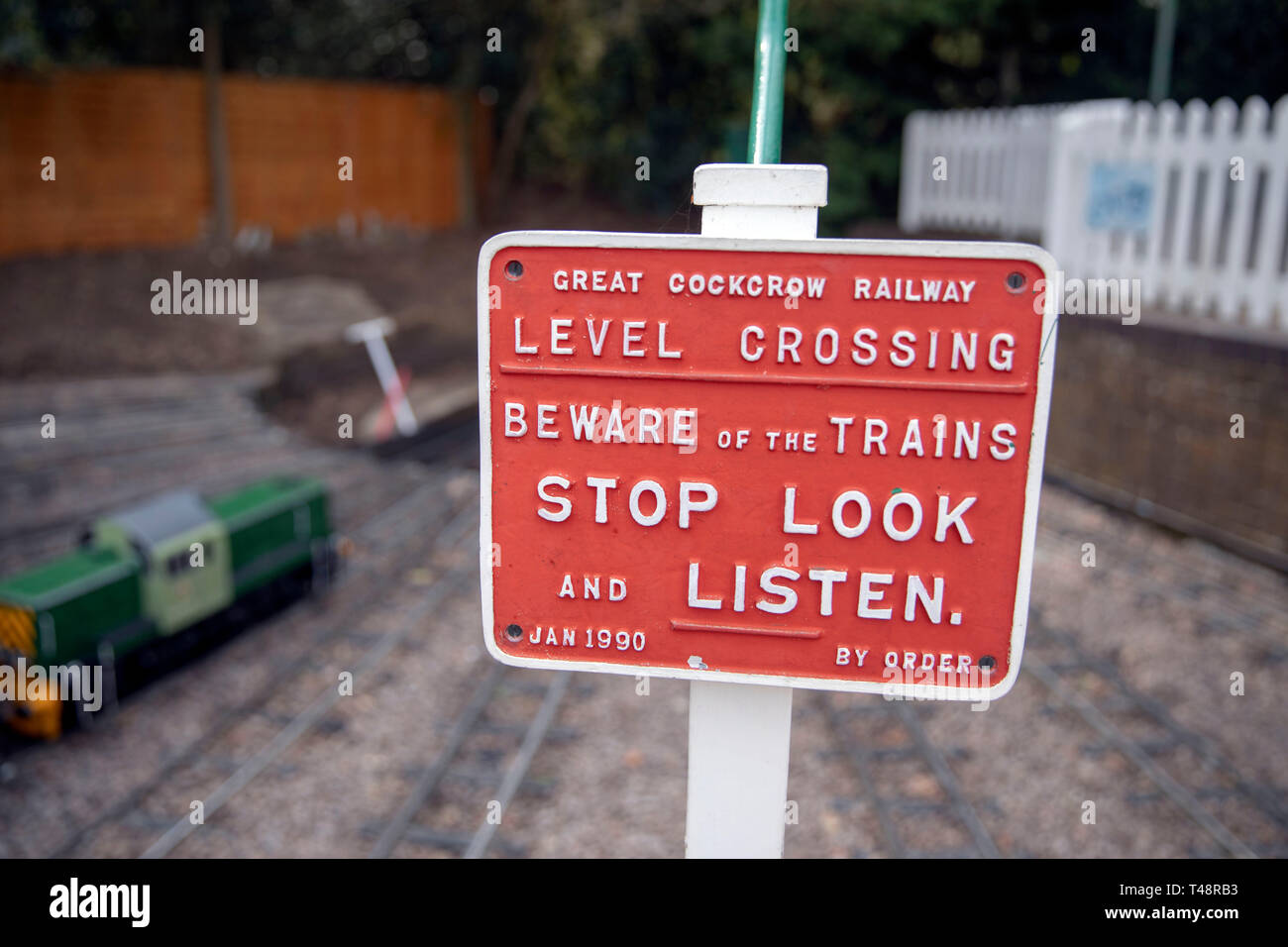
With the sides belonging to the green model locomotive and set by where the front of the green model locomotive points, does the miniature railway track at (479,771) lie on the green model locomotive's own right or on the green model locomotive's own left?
on the green model locomotive's own left

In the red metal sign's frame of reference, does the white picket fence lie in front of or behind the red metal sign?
behind

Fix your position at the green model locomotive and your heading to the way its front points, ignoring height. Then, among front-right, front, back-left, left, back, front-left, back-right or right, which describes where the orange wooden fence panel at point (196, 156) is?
back-right

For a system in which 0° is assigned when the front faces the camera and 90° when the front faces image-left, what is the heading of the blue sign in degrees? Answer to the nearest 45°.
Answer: approximately 0°

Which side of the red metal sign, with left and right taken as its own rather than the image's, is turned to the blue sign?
back

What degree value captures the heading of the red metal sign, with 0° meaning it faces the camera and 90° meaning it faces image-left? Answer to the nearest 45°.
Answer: approximately 0°
